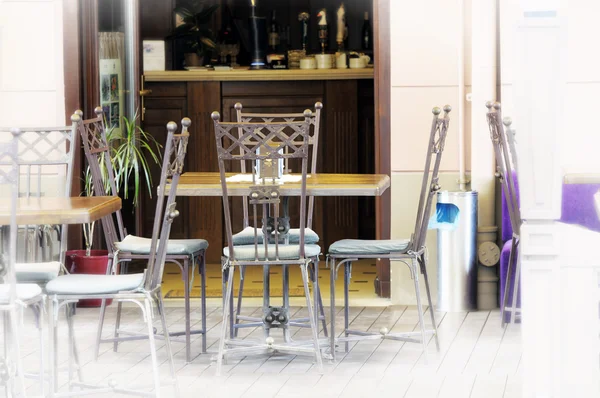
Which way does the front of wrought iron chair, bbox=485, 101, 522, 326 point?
to the viewer's right

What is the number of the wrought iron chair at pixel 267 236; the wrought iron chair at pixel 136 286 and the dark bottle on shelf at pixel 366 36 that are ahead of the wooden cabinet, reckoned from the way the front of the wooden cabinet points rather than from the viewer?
2

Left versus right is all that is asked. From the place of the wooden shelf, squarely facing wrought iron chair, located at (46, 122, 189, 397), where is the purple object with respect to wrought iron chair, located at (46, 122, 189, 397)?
left

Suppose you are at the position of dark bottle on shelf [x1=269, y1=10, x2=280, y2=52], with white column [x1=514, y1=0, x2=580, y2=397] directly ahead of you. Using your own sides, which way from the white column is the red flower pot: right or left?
right

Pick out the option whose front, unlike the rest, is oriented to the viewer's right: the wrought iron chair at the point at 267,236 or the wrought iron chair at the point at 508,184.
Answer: the wrought iron chair at the point at 508,184

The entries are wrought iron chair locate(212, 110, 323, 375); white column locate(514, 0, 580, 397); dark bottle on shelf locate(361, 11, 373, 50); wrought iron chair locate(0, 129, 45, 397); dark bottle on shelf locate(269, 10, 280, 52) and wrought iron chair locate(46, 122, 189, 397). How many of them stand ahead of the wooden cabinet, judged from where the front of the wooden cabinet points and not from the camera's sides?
4

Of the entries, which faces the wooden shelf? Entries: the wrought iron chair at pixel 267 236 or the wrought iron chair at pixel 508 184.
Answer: the wrought iron chair at pixel 267 236

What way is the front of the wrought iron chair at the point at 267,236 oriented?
away from the camera

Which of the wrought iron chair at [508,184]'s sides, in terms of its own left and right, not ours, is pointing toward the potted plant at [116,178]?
back

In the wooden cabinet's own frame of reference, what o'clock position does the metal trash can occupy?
The metal trash can is roughly at 11 o'clock from the wooden cabinet.
